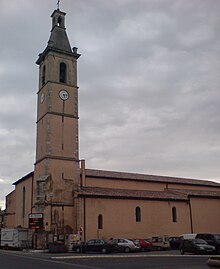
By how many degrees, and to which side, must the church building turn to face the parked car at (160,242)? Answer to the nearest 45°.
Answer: approximately 135° to its left

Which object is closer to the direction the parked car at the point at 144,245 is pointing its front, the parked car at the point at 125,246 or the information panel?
the parked car

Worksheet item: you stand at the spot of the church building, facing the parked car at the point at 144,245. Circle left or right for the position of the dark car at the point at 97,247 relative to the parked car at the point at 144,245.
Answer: right
